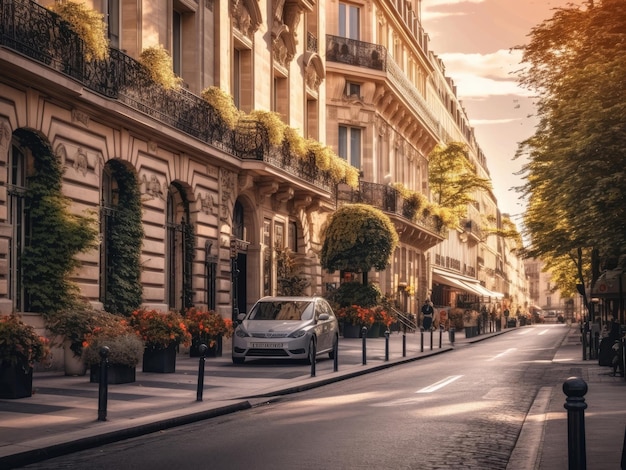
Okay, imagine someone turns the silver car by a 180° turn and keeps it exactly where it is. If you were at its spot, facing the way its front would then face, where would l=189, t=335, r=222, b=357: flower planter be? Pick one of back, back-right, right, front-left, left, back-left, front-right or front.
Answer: left

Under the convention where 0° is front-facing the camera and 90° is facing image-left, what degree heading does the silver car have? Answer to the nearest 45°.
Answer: approximately 45°

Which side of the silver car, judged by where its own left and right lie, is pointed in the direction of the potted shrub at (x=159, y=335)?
front

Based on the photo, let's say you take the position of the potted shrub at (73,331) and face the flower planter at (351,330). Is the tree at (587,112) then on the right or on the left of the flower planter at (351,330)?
right

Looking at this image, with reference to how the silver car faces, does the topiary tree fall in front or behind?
behind

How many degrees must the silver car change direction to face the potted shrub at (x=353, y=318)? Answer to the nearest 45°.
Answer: approximately 135° to its right

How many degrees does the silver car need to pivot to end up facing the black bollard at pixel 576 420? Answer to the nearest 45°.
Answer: approximately 45° to its left

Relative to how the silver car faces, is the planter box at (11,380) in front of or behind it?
in front

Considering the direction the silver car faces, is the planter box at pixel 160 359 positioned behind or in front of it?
in front

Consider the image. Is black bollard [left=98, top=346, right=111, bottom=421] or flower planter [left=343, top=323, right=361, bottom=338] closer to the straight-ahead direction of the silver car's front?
the black bollard
